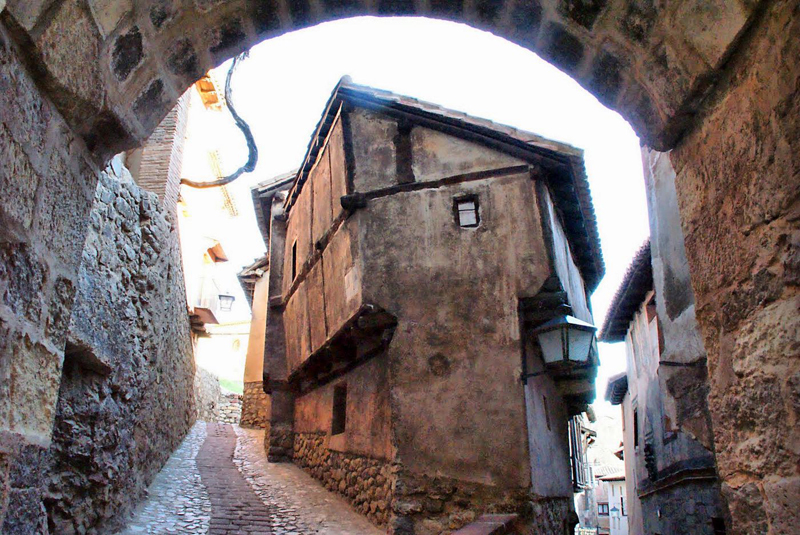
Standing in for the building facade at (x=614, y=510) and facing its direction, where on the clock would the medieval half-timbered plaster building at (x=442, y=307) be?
The medieval half-timbered plaster building is roughly at 12 o'clock from the building facade.

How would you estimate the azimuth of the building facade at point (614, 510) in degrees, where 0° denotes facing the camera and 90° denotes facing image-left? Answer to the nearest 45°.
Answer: approximately 0°

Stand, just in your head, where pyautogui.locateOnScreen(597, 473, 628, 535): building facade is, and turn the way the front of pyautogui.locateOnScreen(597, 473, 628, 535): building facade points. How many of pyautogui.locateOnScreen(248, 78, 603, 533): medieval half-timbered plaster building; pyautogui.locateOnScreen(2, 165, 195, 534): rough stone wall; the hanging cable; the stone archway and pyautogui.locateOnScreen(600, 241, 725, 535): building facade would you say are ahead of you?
5

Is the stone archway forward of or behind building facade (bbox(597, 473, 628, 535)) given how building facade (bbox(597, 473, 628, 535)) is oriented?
forward

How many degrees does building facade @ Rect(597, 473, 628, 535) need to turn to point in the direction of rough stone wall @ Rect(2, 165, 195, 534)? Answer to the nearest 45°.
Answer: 0° — it already faces it

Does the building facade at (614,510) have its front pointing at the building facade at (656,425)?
yes

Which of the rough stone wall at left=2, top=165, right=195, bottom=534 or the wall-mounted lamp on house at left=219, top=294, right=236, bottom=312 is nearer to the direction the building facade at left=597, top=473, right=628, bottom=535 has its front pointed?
the rough stone wall

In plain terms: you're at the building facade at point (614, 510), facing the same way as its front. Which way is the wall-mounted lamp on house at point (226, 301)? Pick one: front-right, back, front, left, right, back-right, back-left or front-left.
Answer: front-right

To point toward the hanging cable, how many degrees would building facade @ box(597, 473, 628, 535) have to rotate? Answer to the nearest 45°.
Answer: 0° — it already faces it
